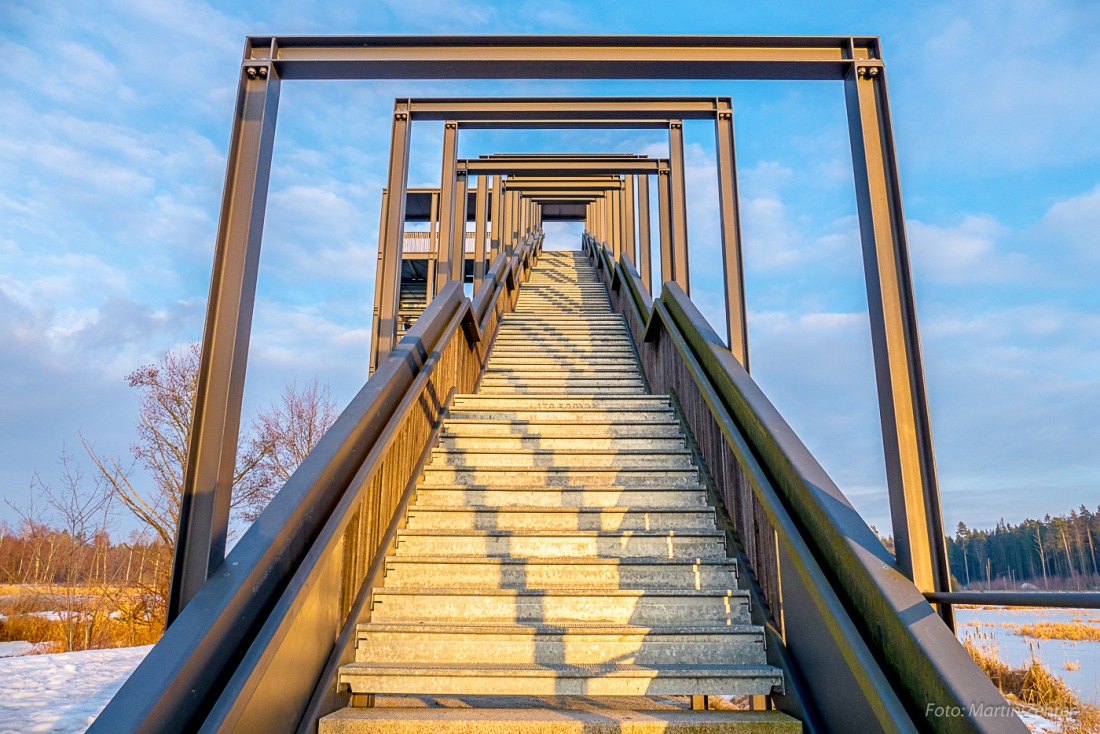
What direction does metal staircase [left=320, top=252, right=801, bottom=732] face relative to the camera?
toward the camera

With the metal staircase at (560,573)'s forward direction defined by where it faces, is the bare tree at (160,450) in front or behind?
behind

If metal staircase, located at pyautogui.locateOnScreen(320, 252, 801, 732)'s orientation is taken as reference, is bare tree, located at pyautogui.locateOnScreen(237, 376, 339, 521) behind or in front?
behind
